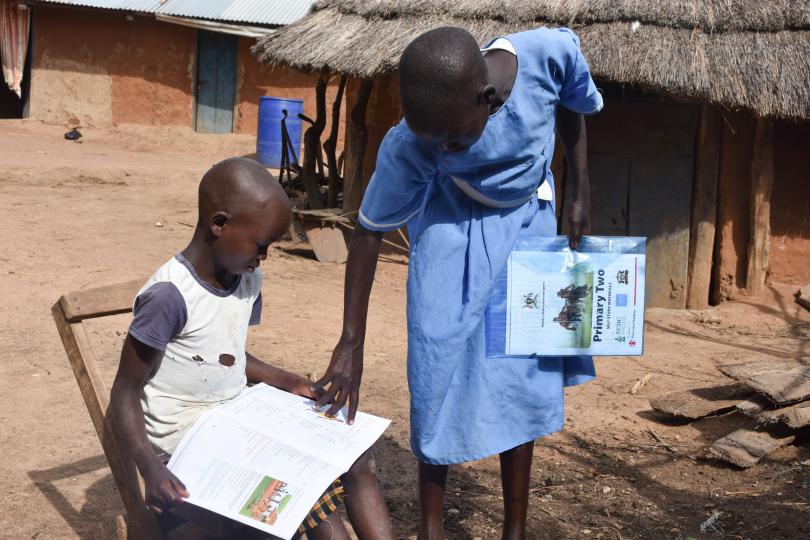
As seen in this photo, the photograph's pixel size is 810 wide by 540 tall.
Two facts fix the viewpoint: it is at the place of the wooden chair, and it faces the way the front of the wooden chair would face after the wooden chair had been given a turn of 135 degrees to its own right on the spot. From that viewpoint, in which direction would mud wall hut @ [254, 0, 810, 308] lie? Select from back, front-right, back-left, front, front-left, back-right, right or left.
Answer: back-right

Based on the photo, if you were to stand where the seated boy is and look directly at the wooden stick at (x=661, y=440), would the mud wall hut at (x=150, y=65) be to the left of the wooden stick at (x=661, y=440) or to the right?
left

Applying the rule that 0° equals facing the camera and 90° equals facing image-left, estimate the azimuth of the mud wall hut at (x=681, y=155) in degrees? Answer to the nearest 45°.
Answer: approximately 0°

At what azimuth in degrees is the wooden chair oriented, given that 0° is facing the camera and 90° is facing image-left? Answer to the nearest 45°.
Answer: approximately 315°

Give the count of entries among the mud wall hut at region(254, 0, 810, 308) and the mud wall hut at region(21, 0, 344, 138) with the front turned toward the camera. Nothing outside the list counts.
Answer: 2

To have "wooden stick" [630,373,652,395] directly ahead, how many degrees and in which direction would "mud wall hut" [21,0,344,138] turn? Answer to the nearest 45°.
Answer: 0° — it already faces it

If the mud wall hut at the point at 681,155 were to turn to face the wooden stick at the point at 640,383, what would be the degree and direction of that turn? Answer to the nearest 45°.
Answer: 0° — it already faces it
